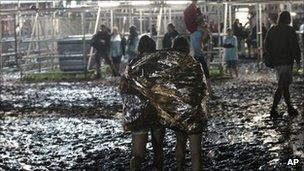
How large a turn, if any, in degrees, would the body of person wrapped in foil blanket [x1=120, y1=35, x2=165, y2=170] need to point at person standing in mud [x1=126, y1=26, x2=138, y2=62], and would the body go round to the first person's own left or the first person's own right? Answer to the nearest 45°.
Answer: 0° — they already face them

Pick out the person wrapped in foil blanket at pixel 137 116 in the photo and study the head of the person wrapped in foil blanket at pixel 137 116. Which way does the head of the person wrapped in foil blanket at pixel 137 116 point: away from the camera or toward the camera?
away from the camera

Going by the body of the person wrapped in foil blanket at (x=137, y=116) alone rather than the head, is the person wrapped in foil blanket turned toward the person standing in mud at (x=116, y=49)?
yes

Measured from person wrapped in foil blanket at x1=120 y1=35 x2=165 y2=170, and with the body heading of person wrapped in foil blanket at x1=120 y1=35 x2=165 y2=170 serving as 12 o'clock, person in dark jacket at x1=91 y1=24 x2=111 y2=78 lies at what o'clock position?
person in dark jacket at x1=91 y1=24 x2=111 y2=78 is roughly at 12 o'clock from person wrapped in foil blanket at x1=120 y1=35 x2=165 y2=170.

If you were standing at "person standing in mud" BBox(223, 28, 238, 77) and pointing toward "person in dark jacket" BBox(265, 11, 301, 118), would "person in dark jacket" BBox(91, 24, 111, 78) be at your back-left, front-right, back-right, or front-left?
front-right

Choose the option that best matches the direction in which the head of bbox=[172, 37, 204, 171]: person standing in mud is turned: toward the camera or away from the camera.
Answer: away from the camera

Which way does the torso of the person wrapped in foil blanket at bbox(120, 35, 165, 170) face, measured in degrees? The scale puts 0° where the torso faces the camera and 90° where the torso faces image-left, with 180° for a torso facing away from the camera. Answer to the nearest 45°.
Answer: approximately 180°
